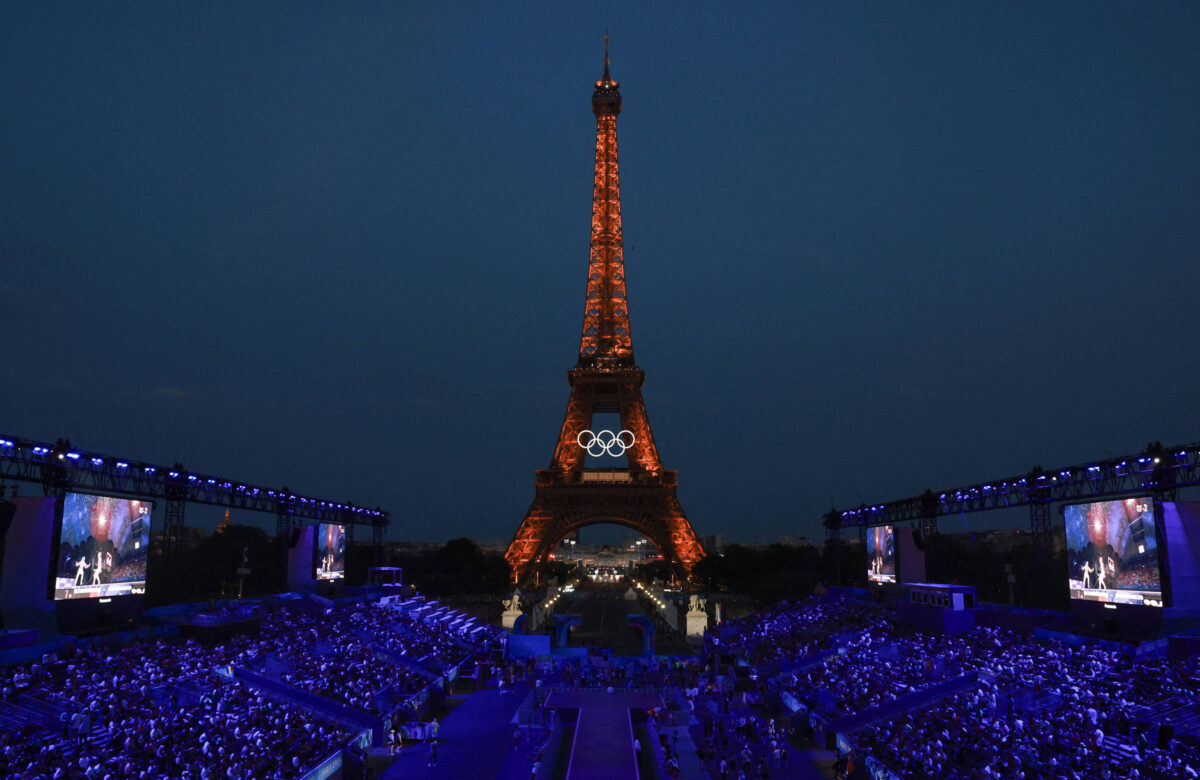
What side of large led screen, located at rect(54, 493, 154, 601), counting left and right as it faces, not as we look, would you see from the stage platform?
front

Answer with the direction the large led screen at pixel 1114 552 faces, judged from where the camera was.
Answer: facing the viewer and to the left of the viewer

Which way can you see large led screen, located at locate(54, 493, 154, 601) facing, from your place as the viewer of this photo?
facing the viewer and to the right of the viewer

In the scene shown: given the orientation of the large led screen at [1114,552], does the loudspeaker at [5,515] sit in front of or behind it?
in front

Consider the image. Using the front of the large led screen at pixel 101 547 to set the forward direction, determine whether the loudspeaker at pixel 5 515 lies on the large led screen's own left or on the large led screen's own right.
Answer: on the large led screen's own right

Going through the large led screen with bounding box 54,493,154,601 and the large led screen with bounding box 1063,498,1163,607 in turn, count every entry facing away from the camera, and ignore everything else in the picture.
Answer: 0

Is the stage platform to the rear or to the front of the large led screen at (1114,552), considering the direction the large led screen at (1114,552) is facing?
to the front
